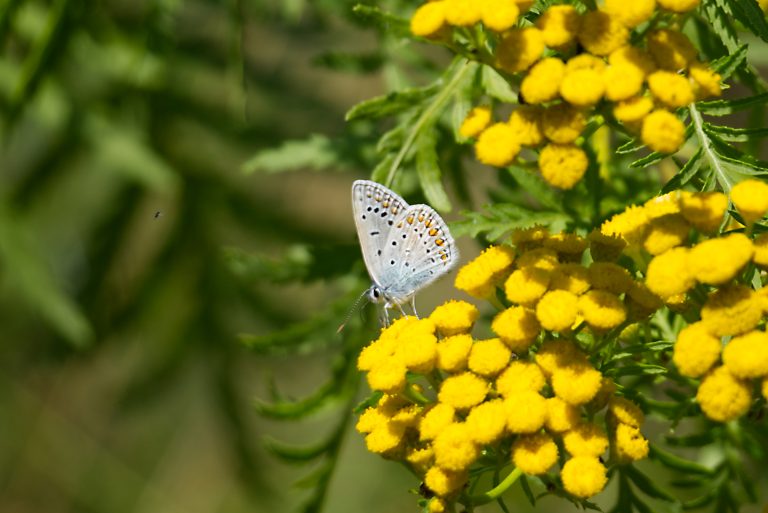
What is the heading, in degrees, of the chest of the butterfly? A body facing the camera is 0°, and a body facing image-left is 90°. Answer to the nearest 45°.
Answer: approximately 90°
